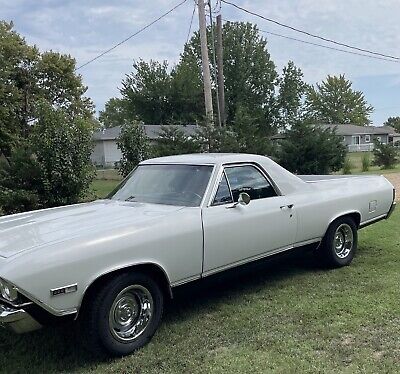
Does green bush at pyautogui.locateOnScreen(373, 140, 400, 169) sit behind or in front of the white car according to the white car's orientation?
behind

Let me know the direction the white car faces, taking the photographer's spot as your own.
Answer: facing the viewer and to the left of the viewer

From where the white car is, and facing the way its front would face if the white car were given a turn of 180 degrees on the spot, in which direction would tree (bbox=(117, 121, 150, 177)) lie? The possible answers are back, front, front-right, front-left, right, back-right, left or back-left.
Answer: front-left

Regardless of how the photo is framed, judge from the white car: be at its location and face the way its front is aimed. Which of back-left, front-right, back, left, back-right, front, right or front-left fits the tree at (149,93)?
back-right

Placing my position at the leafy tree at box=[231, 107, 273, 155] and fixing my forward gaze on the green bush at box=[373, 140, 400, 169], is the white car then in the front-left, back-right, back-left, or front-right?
back-right

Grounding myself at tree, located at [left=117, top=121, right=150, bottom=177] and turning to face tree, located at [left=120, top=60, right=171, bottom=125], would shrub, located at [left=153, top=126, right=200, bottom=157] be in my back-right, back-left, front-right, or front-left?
front-right

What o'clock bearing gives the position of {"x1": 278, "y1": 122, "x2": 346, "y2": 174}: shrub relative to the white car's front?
The shrub is roughly at 5 o'clock from the white car.

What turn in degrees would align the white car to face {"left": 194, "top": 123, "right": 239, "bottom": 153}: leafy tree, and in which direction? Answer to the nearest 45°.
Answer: approximately 135° to its right

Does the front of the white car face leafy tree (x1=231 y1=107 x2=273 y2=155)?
no

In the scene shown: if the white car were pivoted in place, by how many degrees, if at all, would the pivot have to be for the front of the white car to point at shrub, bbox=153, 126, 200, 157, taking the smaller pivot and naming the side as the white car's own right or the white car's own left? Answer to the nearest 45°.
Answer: approximately 135° to the white car's own right

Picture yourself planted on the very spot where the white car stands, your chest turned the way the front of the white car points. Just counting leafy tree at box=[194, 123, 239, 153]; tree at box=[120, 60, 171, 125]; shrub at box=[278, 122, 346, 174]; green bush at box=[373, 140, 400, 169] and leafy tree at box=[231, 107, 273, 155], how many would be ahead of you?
0

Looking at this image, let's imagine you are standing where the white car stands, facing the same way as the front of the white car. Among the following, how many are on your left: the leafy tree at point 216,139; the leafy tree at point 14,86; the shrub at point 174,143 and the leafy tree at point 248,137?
0

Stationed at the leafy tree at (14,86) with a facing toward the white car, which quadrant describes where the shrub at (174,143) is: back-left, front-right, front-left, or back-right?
front-left
